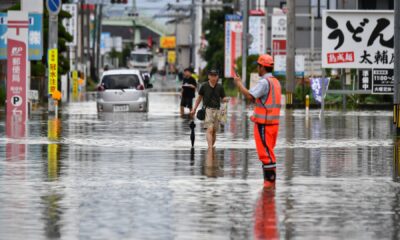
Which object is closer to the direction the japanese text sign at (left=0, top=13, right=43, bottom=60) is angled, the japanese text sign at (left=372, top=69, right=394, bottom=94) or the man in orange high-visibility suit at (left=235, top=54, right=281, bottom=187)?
the man in orange high-visibility suit

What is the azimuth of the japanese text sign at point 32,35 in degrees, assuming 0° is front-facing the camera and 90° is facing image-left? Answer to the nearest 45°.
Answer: approximately 0°

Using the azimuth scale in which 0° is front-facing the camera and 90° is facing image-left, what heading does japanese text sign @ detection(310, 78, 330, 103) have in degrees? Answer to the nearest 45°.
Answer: approximately 0°

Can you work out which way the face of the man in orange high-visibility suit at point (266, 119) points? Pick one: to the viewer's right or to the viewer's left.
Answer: to the viewer's left

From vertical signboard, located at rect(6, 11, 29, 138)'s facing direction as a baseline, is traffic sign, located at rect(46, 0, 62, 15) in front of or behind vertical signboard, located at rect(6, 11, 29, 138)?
behind
